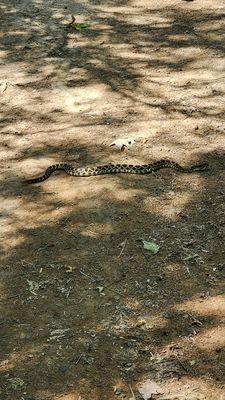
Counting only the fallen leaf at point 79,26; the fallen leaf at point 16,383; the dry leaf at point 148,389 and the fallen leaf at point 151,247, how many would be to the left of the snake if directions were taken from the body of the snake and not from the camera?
1

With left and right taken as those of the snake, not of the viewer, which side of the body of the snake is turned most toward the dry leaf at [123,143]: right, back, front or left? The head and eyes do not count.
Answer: left

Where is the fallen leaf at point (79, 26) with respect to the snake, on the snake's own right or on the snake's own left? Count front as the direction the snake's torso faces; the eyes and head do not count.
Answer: on the snake's own left

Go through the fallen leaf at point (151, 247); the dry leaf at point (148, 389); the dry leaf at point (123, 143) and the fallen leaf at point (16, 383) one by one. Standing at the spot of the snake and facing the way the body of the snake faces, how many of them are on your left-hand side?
1

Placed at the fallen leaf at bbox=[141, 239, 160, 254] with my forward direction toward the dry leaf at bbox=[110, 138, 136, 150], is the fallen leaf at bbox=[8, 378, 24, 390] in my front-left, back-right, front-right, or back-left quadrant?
back-left

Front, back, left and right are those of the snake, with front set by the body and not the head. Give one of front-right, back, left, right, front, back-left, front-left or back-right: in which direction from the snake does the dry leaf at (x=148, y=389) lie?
right

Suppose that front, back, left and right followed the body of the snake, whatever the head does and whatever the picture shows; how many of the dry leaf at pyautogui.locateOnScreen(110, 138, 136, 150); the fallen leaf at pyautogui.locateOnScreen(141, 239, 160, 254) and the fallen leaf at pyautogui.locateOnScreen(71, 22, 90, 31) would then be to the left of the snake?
2

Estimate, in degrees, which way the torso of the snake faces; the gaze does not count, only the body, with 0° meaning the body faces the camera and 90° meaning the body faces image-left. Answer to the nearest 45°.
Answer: approximately 270°

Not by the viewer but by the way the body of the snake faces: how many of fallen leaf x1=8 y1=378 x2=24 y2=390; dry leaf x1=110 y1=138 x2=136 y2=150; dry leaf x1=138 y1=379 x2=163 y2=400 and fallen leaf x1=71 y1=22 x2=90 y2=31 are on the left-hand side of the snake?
2

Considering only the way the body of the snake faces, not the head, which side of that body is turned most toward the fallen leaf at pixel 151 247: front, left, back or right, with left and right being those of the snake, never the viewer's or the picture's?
right
